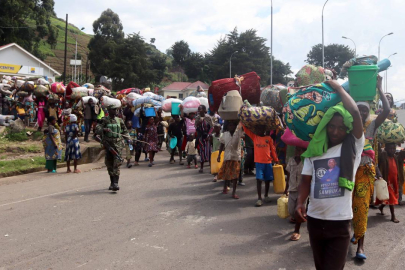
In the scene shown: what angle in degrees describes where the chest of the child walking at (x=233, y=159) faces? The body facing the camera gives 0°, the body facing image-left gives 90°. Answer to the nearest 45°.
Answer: approximately 0°

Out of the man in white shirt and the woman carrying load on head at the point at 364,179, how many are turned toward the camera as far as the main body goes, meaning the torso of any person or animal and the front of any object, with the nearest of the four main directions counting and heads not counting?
2

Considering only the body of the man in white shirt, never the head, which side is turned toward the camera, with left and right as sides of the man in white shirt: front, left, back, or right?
front

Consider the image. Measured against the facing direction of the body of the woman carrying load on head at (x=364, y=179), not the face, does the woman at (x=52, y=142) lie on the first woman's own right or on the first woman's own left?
on the first woman's own right

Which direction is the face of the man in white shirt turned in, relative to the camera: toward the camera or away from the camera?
toward the camera

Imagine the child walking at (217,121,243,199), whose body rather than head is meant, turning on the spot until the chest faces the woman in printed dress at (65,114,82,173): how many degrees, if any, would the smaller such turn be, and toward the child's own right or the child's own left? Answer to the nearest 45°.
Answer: approximately 135° to the child's own right

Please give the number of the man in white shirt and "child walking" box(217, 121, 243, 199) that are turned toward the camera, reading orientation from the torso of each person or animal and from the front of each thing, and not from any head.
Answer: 2

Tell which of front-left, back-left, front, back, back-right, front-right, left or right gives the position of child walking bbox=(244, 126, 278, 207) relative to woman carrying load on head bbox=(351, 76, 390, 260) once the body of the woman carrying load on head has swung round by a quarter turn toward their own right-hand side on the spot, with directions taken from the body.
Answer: front-right

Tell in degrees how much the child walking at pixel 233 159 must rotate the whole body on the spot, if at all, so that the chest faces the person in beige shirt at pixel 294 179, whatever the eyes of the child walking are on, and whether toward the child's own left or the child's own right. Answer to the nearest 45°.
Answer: approximately 45° to the child's own left

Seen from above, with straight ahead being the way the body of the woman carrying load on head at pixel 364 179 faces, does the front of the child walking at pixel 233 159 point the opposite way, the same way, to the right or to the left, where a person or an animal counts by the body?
the same way

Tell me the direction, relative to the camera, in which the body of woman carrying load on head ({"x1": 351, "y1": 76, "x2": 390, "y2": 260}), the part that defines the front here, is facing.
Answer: toward the camera

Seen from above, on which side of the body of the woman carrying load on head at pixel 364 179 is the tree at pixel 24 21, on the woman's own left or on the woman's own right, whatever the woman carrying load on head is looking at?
on the woman's own right

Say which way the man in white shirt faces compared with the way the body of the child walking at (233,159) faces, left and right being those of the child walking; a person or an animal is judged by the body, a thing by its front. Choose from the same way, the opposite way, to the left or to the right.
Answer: the same way

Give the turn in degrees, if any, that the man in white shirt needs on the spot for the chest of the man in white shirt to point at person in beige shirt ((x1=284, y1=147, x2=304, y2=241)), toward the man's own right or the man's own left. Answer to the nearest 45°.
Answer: approximately 180°

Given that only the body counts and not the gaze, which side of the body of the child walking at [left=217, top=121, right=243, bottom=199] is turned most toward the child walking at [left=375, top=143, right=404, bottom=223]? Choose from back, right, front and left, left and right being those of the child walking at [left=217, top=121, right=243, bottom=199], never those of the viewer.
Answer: left
